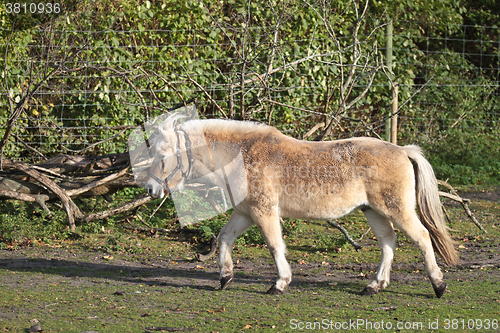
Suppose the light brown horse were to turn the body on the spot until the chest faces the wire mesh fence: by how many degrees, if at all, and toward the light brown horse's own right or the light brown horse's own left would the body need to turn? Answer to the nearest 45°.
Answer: approximately 90° to the light brown horse's own right

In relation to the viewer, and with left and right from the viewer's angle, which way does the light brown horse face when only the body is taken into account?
facing to the left of the viewer
